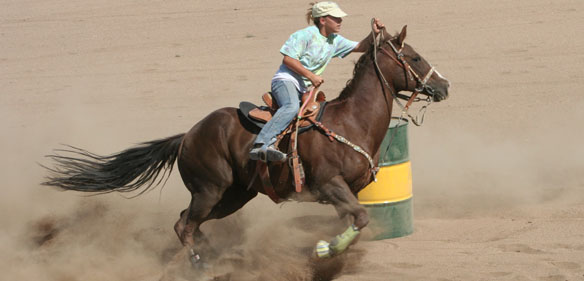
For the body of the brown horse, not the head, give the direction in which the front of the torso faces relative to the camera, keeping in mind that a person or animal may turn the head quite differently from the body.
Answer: to the viewer's right

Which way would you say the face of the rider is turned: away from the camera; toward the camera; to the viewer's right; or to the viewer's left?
to the viewer's right

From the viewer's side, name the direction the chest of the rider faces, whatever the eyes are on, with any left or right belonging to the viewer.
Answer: facing to the right of the viewer
